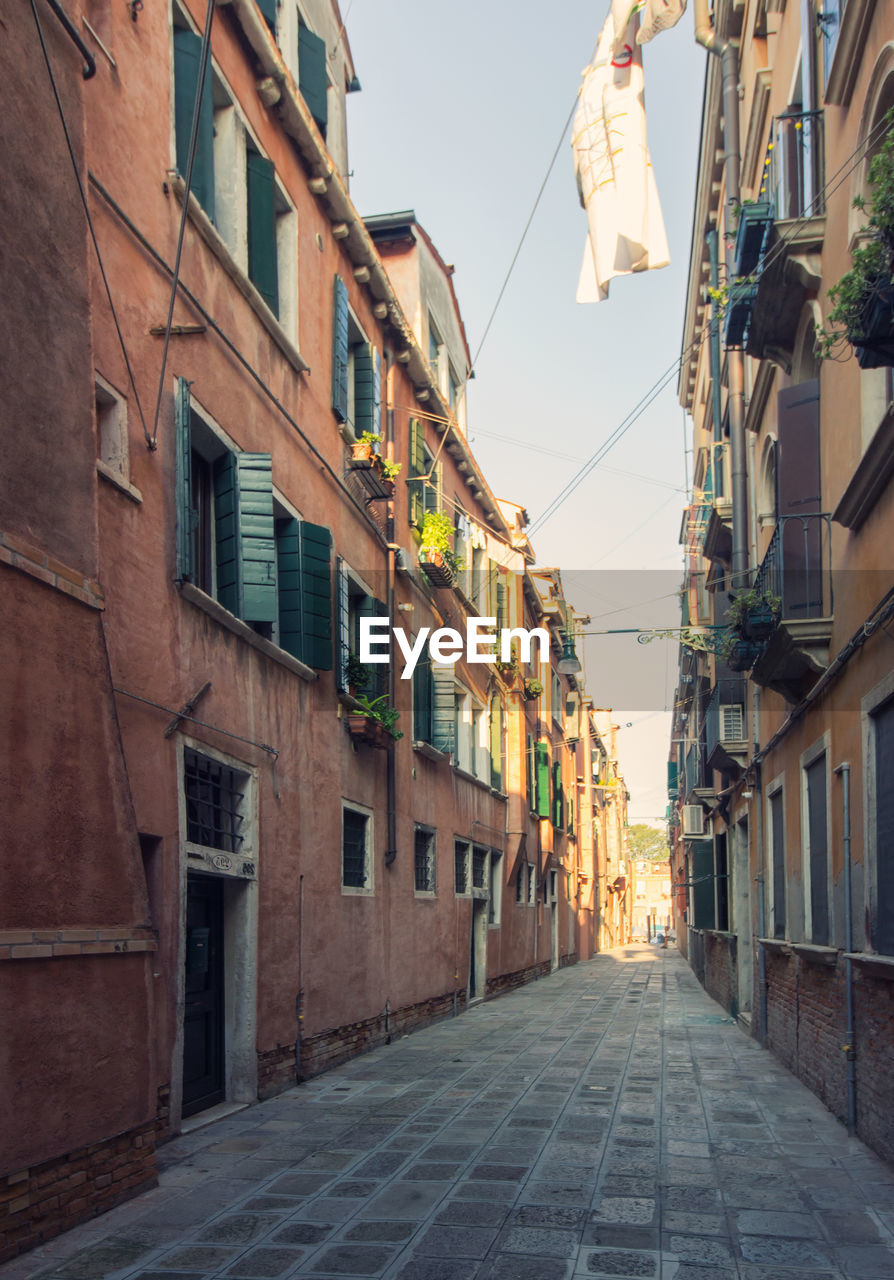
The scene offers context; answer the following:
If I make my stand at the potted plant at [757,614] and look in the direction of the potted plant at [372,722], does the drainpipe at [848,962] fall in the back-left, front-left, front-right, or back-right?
back-left

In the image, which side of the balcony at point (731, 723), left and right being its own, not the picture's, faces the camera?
left

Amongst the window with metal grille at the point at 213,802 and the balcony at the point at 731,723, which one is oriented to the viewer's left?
the balcony

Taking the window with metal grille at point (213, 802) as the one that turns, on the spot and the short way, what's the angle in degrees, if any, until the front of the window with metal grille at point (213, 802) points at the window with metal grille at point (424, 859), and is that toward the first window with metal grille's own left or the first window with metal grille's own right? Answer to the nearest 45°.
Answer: approximately 135° to the first window with metal grille's own left

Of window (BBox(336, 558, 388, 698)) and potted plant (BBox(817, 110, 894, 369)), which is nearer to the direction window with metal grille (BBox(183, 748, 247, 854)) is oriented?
the potted plant

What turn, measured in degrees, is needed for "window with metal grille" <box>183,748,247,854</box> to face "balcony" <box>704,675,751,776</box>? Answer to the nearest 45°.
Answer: approximately 90° to its left

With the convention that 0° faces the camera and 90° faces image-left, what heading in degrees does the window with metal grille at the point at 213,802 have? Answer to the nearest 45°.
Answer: approximately 315°

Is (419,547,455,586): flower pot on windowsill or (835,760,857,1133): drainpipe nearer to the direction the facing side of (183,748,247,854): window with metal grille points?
the drainpipe

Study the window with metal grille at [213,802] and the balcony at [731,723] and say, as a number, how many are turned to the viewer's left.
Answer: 1

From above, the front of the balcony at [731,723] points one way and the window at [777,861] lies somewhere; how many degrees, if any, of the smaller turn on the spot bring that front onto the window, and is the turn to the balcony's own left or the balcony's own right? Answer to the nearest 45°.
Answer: approximately 90° to the balcony's own left

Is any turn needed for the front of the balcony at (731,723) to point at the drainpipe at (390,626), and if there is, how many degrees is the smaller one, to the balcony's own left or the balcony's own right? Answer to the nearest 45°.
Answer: approximately 45° to the balcony's own left
